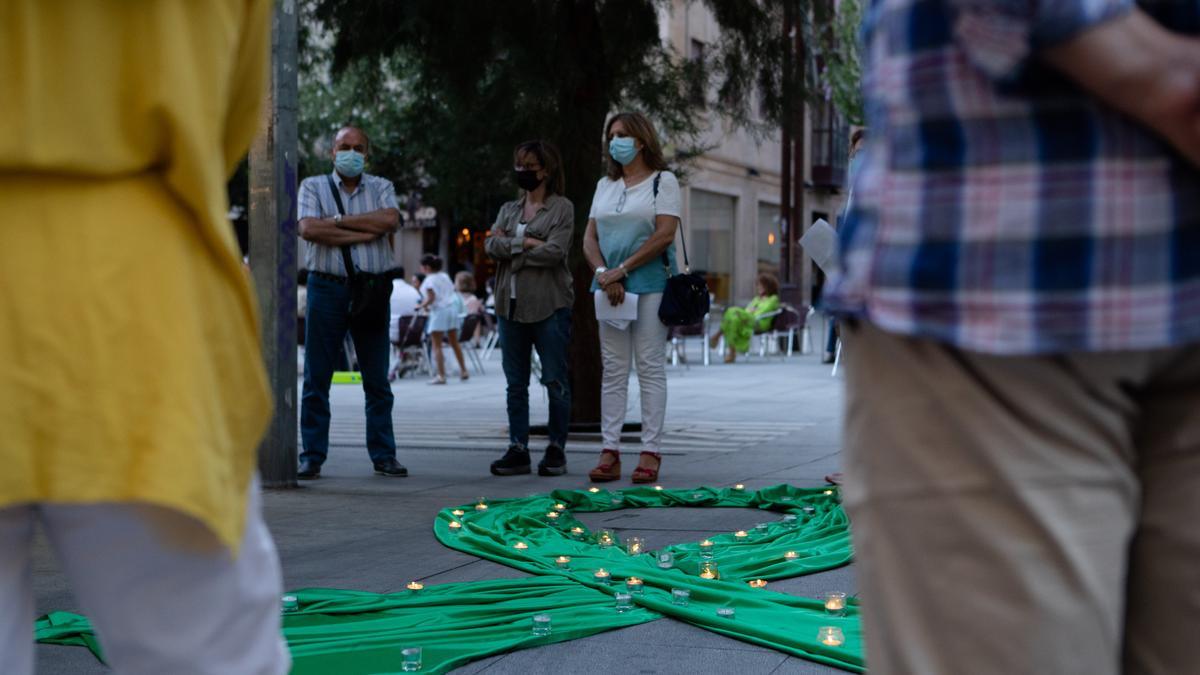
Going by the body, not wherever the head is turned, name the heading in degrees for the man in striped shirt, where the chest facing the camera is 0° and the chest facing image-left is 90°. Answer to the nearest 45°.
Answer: approximately 0°

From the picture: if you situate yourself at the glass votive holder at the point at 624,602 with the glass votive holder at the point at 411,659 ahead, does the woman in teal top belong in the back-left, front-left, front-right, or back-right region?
back-right

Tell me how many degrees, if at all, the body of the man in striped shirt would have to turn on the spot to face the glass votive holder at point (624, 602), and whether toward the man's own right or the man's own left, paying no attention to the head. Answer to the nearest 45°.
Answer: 0° — they already face it

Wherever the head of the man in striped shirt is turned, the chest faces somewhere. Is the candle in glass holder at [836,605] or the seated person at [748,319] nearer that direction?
the candle in glass holder

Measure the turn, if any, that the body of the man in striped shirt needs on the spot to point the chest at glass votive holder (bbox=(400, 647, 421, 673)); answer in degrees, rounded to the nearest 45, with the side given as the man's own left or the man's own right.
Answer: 0° — they already face it

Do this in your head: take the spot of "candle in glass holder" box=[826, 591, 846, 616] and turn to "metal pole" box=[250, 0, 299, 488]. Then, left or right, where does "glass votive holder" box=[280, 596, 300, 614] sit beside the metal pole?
left

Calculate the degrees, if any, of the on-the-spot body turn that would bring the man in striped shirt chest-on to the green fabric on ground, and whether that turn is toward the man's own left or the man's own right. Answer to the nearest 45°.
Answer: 0° — they already face it

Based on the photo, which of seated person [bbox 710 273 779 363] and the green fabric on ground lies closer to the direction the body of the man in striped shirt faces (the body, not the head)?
the green fabric on ground

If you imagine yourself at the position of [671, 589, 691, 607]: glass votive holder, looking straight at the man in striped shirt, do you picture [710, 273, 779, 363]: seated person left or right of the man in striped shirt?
right

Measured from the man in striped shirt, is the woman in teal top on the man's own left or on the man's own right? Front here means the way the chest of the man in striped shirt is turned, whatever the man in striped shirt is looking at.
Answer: on the man's own left

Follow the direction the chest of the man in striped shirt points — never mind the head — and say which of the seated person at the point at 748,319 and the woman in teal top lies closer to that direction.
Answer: the woman in teal top
